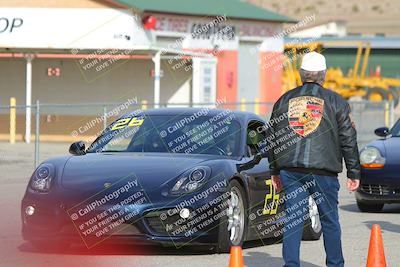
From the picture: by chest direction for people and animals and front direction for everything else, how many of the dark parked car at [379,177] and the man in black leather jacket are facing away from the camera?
1

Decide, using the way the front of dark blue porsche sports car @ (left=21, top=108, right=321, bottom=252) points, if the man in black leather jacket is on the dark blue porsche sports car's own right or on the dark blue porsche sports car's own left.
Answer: on the dark blue porsche sports car's own left

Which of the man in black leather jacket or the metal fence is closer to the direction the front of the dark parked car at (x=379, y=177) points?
the man in black leather jacket

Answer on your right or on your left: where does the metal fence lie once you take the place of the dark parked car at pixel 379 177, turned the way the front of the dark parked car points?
on your right

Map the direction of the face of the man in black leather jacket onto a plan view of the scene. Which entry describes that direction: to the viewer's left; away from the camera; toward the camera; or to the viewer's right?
away from the camera

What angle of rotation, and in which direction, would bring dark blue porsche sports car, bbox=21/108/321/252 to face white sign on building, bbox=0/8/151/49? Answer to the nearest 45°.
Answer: approximately 135° to its right

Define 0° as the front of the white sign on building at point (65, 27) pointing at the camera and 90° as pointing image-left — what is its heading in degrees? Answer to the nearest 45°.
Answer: approximately 0°

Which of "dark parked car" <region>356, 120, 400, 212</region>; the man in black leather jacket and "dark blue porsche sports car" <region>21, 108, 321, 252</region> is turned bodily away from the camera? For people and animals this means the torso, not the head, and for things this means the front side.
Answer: the man in black leather jacket

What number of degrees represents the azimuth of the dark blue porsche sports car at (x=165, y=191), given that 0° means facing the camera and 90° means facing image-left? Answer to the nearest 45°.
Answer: approximately 45°

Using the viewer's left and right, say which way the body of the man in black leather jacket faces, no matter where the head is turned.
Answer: facing away from the viewer
